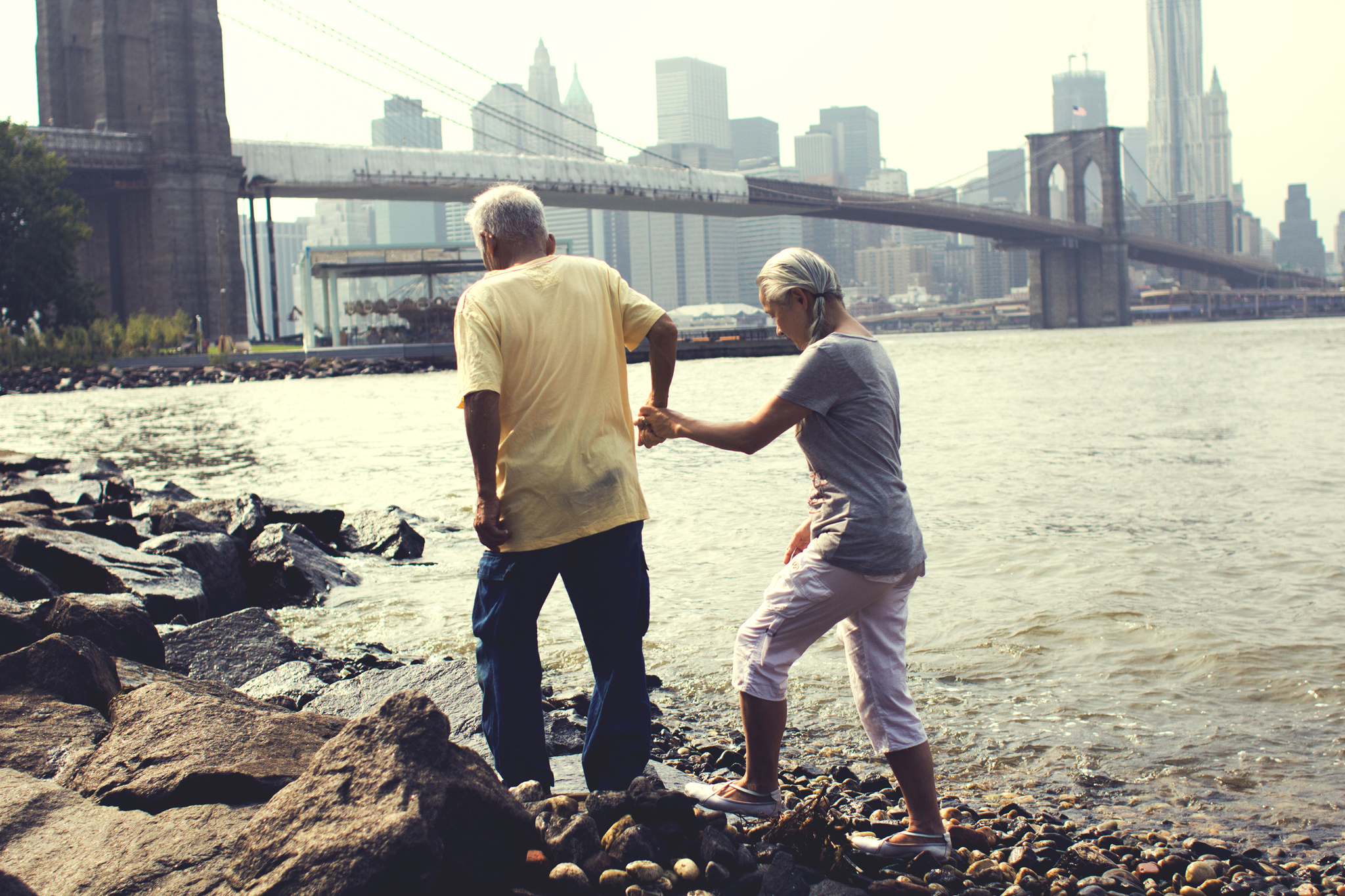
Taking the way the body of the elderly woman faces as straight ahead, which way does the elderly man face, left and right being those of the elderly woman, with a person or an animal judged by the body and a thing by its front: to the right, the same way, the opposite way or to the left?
to the right

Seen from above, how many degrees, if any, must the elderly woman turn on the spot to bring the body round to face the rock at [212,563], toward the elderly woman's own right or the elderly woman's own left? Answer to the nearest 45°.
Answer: approximately 45° to the elderly woman's own right

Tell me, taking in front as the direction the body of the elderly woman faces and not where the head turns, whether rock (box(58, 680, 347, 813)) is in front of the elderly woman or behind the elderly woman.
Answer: in front

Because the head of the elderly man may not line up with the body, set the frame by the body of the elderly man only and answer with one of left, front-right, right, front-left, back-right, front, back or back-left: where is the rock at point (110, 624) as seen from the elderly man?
front-left

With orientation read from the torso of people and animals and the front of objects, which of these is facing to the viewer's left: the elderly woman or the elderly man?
the elderly woman

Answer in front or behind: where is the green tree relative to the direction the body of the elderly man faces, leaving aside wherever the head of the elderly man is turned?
in front

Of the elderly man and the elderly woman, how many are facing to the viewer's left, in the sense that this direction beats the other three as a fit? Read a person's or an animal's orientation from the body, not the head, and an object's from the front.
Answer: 1

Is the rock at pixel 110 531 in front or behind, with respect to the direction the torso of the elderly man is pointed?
in front

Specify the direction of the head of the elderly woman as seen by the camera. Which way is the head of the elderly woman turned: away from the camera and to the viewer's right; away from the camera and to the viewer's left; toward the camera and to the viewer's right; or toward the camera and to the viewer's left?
away from the camera and to the viewer's left

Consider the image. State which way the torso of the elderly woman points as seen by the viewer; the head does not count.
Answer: to the viewer's left

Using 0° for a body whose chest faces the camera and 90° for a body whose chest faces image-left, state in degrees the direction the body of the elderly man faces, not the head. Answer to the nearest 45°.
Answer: approximately 180°
